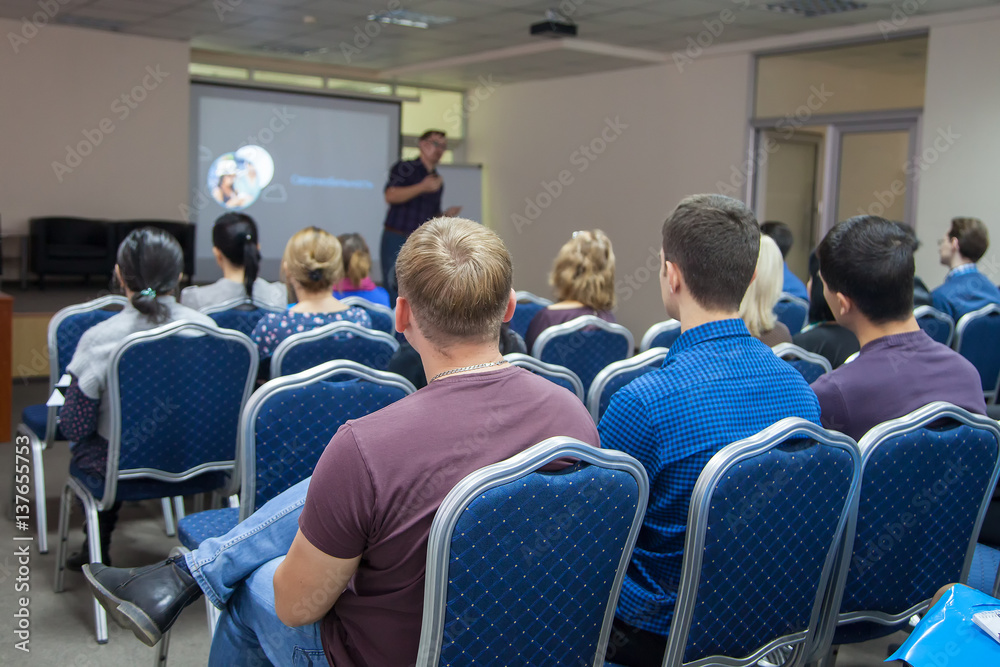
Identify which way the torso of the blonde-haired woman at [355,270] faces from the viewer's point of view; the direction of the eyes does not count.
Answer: away from the camera

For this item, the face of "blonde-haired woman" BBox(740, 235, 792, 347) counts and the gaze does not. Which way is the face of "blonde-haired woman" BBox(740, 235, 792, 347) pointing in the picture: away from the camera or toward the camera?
away from the camera

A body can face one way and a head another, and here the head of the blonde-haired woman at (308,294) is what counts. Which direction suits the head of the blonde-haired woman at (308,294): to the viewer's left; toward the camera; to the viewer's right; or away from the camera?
away from the camera

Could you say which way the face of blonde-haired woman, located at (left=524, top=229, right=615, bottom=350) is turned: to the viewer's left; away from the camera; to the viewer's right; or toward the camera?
away from the camera

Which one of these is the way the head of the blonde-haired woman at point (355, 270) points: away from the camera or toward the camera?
away from the camera

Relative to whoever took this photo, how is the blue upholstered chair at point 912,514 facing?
facing away from the viewer and to the left of the viewer

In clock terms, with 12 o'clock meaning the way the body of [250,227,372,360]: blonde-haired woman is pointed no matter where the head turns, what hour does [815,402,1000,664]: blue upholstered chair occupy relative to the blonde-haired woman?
The blue upholstered chair is roughly at 5 o'clock from the blonde-haired woman.

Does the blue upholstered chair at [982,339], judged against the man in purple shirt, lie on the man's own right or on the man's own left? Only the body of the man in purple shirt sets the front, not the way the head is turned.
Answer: on the man's own right

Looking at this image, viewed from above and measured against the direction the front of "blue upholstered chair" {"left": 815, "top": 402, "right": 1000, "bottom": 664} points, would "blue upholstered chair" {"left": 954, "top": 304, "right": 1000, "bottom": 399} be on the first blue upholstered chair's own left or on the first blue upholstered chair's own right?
on the first blue upholstered chair's own right

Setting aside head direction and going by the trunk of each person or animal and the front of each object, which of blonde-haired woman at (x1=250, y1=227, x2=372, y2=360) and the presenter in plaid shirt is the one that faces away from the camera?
the blonde-haired woman

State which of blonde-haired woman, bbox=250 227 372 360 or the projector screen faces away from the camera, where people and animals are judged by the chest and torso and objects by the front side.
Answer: the blonde-haired woman

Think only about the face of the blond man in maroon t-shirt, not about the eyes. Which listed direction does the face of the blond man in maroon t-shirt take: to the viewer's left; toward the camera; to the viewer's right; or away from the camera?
away from the camera
